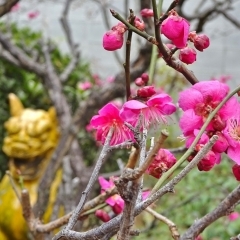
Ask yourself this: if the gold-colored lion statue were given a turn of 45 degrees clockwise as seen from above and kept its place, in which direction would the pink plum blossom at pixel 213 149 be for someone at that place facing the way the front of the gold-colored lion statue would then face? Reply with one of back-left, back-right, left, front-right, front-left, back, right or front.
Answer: left

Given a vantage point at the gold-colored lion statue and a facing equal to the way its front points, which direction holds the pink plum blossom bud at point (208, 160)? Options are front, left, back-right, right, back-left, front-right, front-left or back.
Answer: front-left

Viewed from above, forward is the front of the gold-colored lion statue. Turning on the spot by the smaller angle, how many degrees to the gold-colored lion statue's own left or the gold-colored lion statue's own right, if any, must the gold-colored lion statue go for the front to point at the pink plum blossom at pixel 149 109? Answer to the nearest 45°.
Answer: approximately 45° to the gold-colored lion statue's own left

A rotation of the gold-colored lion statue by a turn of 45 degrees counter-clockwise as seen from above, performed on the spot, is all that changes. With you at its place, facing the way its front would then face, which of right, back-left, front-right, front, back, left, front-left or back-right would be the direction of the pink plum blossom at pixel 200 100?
front

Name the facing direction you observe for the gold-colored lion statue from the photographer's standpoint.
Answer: facing the viewer and to the left of the viewer

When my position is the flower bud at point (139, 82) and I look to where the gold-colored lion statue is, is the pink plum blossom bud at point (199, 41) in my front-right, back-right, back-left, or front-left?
back-right

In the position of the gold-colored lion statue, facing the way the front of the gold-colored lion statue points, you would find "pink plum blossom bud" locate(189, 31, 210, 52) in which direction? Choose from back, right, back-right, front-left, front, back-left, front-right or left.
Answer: front-left

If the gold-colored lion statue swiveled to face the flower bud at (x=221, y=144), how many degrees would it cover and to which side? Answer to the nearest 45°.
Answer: approximately 45° to its left

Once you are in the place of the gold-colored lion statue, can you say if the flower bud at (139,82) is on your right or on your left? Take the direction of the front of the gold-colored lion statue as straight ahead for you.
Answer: on your left
